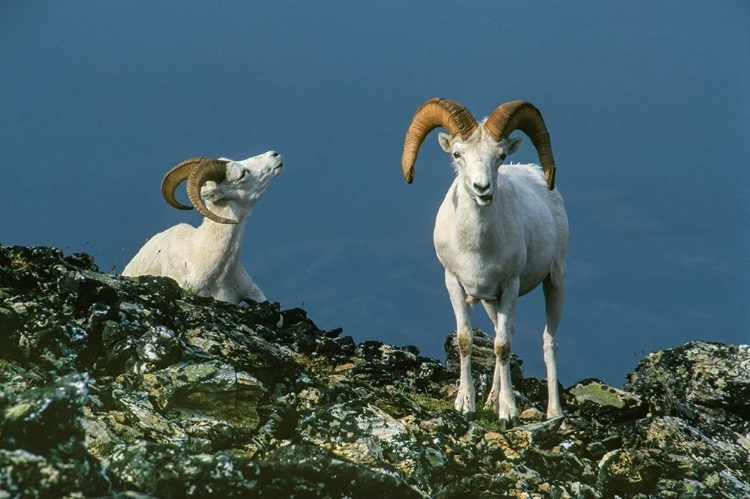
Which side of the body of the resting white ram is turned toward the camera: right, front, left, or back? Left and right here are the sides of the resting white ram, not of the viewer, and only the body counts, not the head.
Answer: right

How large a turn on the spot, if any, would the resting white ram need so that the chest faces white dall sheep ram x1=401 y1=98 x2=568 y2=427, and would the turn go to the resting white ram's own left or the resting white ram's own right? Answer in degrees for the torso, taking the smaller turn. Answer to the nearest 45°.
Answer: approximately 45° to the resting white ram's own right
